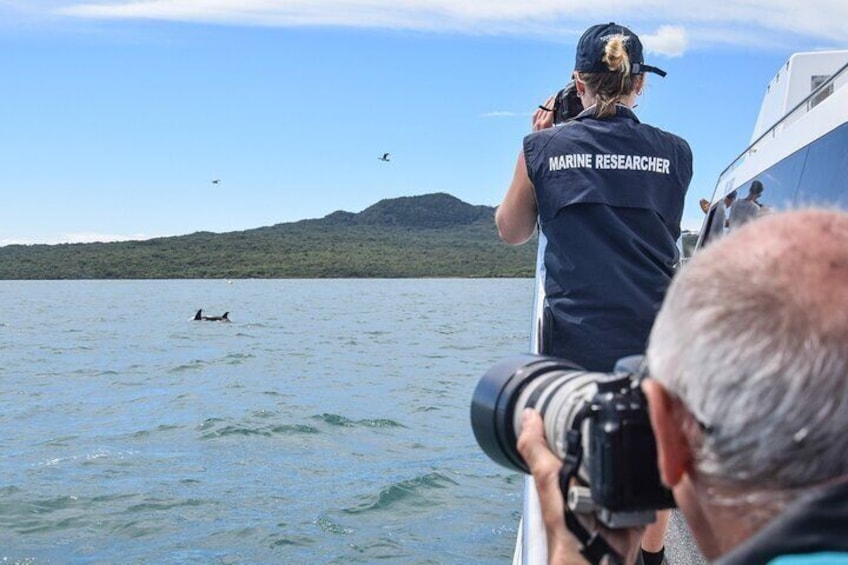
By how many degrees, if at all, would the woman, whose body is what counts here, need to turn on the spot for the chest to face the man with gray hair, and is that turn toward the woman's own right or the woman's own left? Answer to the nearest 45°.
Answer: approximately 180°

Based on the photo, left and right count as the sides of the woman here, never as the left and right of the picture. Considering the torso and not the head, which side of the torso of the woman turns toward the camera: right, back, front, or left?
back

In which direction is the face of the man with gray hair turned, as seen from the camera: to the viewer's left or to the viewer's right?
to the viewer's left
